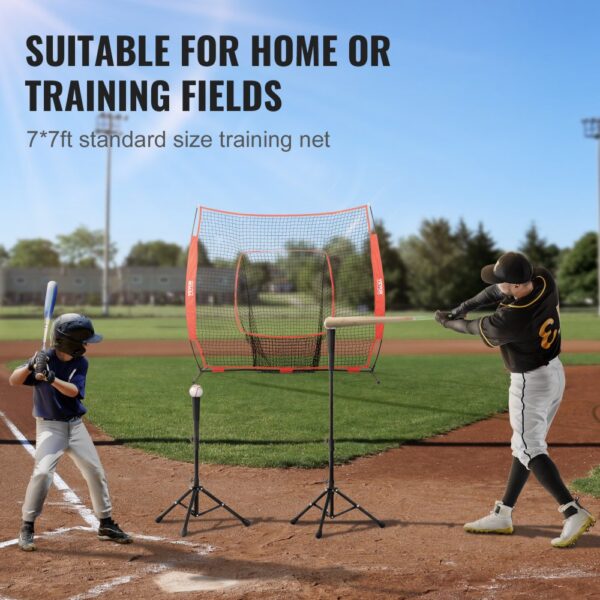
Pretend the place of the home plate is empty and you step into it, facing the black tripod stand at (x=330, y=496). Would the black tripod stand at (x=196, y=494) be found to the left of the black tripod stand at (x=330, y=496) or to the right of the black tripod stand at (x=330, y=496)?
left

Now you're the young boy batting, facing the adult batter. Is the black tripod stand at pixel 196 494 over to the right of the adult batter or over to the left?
left

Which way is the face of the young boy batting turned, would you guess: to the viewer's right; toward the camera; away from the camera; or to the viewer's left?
to the viewer's right

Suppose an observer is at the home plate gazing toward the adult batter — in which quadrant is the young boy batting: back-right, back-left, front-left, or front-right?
back-left

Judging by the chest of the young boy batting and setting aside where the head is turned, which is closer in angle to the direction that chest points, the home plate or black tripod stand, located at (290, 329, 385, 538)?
the home plate

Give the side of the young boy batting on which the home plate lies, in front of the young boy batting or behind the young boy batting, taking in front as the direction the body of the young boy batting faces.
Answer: in front

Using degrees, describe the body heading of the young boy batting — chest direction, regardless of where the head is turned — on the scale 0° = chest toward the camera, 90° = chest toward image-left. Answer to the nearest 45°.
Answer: approximately 315°

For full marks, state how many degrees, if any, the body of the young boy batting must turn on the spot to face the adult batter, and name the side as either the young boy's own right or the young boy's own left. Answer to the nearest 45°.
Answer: approximately 45° to the young boy's own left

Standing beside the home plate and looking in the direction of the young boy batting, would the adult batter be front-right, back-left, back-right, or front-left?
back-right
